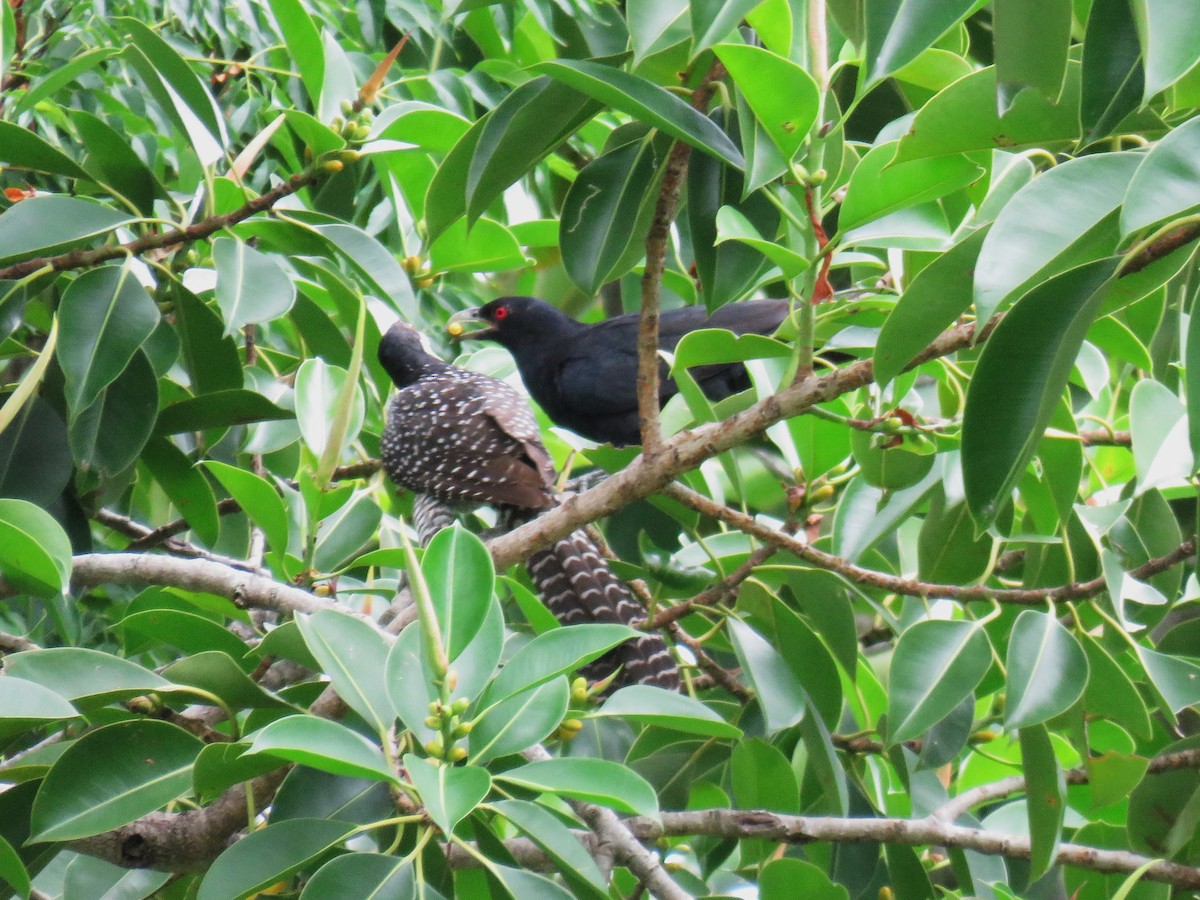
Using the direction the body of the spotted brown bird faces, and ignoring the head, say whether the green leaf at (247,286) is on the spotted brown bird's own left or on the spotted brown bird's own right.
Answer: on the spotted brown bird's own left

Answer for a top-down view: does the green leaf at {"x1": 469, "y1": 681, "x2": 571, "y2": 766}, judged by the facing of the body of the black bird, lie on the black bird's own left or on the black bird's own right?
on the black bird's own left

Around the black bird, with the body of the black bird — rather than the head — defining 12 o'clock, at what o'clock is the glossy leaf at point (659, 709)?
The glossy leaf is roughly at 9 o'clock from the black bird.

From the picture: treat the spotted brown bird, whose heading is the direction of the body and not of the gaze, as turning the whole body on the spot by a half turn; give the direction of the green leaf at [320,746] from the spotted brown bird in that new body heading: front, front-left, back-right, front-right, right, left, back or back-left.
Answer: front-right

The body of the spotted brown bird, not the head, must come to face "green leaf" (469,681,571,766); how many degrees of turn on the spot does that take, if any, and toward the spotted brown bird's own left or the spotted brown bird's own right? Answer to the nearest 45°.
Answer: approximately 135° to the spotted brown bird's own left

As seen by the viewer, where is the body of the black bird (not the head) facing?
to the viewer's left

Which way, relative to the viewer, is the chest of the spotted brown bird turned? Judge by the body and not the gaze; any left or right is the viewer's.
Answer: facing away from the viewer and to the left of the viewer
